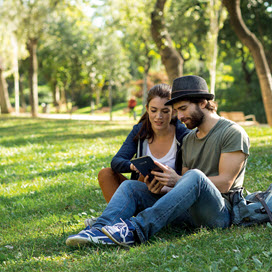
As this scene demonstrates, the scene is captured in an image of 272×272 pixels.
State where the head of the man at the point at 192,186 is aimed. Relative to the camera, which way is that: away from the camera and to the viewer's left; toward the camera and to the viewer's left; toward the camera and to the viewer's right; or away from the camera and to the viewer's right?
toward the camera and to the viewer's left

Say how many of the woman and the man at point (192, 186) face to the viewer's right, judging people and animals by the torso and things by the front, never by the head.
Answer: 0

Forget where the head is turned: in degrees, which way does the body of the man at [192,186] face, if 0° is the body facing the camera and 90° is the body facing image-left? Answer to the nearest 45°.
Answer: approximately 45°

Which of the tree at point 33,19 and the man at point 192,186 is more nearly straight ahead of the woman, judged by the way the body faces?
the man

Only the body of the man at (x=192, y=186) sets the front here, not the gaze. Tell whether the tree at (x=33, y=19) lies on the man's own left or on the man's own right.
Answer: on the man's own right

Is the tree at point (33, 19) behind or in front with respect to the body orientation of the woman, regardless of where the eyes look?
behind

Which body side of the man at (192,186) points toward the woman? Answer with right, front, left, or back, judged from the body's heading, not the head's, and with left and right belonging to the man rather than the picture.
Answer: right

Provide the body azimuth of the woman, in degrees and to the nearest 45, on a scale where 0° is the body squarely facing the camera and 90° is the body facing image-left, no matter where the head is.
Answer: approximately 0°
